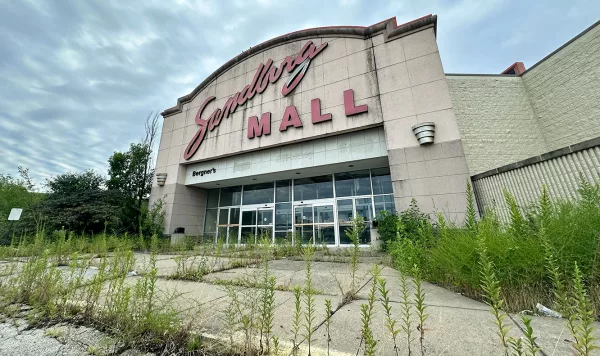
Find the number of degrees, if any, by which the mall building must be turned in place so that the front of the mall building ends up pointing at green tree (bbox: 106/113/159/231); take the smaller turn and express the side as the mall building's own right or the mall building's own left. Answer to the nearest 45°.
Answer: approximately 45° to the mall building's own right

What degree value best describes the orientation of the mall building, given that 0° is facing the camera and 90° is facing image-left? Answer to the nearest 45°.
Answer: approximately 45°

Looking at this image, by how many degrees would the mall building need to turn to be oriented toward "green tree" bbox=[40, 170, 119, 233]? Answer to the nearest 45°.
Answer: approximately 45° to its right

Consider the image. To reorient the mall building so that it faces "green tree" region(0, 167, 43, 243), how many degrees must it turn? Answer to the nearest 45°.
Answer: approximately 45° to its right

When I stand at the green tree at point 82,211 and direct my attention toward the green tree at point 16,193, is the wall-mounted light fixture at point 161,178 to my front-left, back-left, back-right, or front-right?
back-right
